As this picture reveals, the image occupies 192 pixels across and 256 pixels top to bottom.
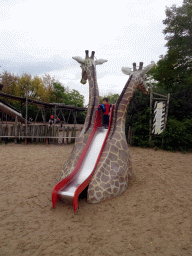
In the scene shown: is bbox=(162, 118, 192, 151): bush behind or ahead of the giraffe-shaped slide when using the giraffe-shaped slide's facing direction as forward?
behind

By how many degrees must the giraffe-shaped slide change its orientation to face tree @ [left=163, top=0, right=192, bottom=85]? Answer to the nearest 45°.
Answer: approximately 180°

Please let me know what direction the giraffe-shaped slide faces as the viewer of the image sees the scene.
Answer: facing the viewer and to the left of the viewer
